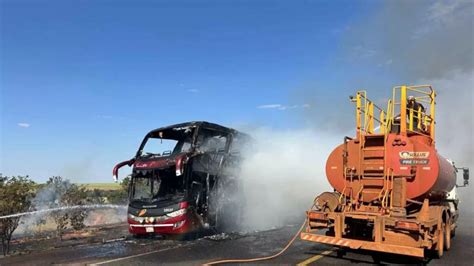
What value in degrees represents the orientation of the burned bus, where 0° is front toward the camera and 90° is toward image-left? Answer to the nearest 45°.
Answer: approximately 45°

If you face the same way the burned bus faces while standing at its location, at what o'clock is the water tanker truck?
The water tanker truck is roughly at 9 o'clock from the burned bus.
